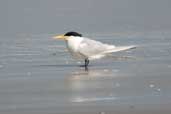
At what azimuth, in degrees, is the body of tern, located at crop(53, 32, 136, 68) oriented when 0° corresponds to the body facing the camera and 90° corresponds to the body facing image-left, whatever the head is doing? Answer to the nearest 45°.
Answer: approximately 90°
